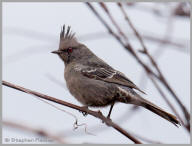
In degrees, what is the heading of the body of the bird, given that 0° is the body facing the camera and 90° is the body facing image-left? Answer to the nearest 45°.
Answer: approximately 90°
